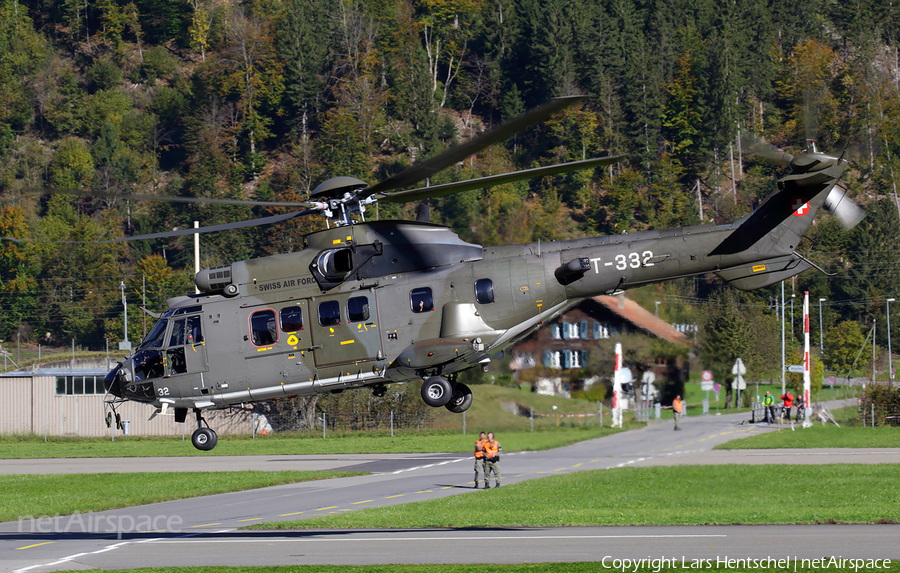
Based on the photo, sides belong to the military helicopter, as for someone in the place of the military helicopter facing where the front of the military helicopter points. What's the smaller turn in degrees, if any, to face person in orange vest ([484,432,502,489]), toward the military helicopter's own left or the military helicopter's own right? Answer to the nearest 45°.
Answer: approximately 90° to the military helicopter's own right

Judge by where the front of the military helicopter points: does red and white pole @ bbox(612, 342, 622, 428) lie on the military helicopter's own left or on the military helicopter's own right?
on the military helicopter's own right

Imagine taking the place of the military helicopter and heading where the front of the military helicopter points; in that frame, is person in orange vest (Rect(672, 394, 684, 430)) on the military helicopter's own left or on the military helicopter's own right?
on the military helicopter's own right

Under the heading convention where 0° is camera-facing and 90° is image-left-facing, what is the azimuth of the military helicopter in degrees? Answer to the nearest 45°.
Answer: approximately 90°

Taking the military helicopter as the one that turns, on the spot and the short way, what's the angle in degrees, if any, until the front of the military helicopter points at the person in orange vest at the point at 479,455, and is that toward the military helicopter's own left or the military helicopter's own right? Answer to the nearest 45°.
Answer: approximately 90° to the military helicopter's own right
